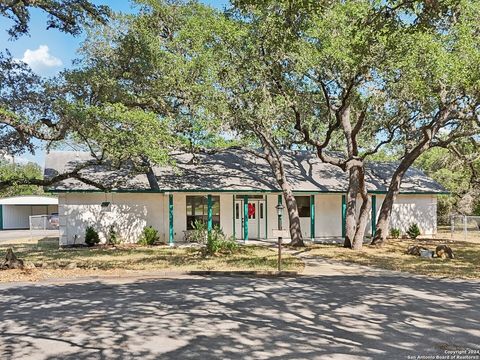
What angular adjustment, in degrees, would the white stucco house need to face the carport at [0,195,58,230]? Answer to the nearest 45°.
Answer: approximately 135° to its right

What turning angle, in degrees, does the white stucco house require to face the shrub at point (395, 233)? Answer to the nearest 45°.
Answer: approximately 90° to its left

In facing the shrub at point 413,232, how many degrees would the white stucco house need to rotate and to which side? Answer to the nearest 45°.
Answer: approximately 90° to its left

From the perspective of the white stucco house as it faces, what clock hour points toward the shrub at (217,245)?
The shrub is roughly at 12 o'clock from the white stucco house.

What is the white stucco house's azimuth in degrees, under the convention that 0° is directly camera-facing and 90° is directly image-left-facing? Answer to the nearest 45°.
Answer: approximately 0°

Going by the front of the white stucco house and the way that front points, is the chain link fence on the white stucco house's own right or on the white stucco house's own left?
on the white stucco house's own left
